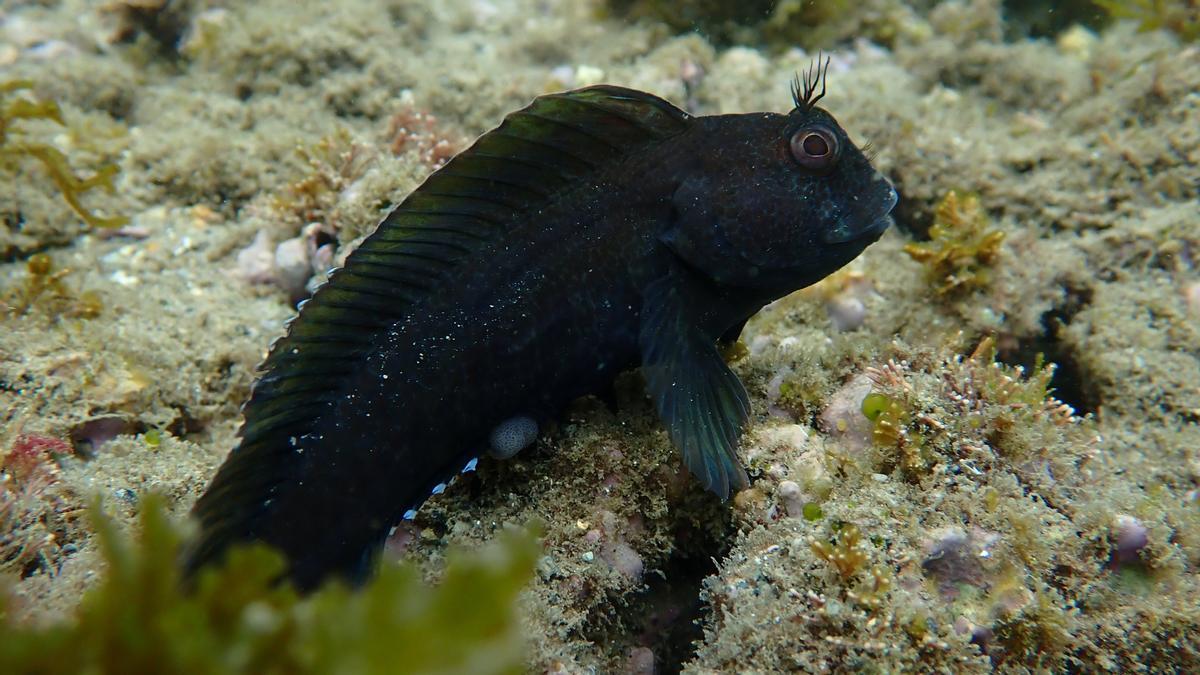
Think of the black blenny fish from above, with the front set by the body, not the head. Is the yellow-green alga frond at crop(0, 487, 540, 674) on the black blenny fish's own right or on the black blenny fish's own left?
on the black blenny fish's own right

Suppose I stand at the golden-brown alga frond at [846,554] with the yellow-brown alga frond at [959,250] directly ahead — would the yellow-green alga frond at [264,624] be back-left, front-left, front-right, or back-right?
back-left

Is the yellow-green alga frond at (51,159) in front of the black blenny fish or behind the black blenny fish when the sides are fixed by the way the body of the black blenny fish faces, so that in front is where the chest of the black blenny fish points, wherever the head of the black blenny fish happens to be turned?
behind

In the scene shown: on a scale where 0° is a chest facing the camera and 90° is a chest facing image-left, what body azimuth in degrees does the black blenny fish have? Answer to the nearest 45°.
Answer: approximately 270°

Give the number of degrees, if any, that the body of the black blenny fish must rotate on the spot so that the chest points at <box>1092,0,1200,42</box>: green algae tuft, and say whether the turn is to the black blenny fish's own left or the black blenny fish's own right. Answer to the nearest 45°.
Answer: approximately 45° to the black blenny fish's own left

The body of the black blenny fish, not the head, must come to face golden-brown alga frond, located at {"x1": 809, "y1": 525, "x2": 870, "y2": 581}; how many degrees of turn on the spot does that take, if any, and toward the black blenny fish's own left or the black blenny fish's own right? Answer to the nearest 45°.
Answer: approximately 45° to the black blenny fish's own right

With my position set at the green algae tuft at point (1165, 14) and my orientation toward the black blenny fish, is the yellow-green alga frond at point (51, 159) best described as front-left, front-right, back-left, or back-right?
front-right
